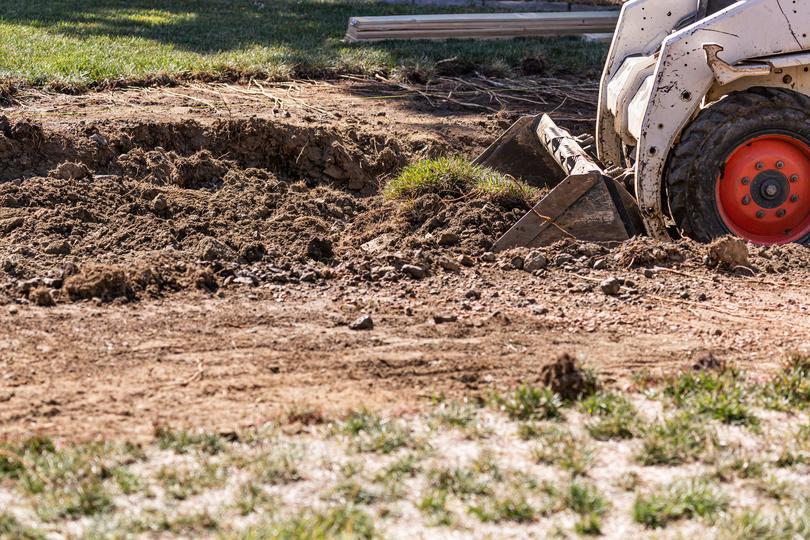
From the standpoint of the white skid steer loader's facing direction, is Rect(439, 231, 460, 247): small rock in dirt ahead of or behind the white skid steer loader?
ahead

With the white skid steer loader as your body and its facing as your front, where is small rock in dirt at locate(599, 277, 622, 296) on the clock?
The small rock in dirt is roughly at 10 o'clock from the white skid steer loader.

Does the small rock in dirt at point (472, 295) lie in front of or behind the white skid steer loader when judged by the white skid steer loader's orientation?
in front

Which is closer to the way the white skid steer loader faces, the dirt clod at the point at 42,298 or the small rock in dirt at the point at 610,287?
the dirt clod

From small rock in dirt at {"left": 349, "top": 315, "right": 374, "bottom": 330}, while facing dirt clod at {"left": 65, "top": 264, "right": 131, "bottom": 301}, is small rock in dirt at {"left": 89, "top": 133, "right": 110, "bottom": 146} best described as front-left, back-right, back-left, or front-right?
front-right

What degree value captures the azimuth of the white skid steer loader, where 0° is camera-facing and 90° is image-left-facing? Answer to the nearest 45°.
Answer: approximately 90°

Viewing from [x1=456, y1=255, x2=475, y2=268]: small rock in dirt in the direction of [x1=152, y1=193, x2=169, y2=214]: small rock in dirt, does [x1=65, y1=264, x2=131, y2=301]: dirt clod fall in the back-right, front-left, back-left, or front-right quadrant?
front-left

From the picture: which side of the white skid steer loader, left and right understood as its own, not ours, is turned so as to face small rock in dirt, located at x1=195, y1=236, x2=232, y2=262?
front

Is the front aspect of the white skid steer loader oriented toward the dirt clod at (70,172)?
yes

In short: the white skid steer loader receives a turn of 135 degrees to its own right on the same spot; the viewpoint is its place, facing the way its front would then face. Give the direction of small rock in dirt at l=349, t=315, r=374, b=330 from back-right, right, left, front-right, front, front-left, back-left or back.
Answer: back

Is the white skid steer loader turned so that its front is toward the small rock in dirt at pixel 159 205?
yes

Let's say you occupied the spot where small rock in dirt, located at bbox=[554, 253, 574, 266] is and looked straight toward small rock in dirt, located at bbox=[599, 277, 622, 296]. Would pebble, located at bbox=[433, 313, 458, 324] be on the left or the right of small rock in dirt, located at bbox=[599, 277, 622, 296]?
right

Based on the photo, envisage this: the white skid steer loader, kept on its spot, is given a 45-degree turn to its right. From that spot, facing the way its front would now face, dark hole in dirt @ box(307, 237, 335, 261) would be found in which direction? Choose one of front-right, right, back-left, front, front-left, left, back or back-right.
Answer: front-left

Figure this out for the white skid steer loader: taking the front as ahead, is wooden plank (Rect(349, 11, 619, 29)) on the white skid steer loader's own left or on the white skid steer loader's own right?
on the white skid steer loader's own right

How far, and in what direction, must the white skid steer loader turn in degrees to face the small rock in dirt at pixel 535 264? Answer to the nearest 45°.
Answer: approximately 45° to its left
